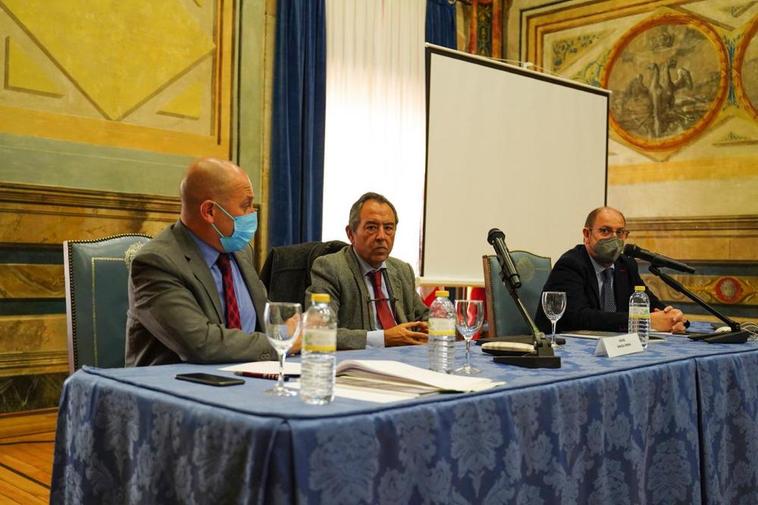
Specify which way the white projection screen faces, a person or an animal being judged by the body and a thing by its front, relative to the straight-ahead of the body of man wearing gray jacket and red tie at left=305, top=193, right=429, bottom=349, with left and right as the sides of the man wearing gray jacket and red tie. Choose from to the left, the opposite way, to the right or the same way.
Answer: the same way

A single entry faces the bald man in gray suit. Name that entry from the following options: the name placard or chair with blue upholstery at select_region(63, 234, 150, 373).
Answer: the chair with blue upholstery

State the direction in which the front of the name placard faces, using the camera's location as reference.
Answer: facing the viewer and to the right of the viewer

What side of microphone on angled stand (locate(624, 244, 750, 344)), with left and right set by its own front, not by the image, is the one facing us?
left

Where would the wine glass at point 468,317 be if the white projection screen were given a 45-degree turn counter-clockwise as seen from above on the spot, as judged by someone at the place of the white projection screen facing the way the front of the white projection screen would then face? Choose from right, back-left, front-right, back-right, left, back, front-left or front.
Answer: right

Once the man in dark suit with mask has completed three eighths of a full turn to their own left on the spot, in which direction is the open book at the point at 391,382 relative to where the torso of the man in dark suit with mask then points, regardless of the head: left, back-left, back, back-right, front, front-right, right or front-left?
back

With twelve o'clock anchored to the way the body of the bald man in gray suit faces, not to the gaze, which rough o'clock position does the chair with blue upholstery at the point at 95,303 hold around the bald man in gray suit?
The chair with blue upholstery is roughly at 6 o'clock from the bald man in gray suit.

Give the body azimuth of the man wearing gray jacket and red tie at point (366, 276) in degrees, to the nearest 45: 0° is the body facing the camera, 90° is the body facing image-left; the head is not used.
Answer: approximately 315°

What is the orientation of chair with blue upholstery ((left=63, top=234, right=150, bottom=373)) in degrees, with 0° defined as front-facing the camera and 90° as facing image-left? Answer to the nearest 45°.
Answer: approximately 315°

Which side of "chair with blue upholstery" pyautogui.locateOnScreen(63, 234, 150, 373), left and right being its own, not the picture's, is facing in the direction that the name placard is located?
front

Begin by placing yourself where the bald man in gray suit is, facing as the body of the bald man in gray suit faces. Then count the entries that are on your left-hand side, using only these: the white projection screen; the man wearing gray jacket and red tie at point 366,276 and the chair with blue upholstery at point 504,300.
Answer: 3

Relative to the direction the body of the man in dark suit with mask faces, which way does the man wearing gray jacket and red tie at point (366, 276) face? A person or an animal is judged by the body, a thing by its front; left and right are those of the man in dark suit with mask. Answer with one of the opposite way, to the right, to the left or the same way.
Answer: the same way

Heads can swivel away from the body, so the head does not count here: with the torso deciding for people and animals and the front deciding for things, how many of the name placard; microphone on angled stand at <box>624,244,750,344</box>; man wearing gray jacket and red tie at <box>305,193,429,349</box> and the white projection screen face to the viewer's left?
1

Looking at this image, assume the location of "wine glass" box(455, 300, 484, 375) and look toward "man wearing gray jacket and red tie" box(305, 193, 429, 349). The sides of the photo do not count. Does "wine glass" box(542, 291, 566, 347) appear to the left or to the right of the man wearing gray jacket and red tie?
right

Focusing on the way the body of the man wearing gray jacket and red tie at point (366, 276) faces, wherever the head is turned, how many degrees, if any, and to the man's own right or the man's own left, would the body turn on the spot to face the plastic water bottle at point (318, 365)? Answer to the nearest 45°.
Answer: approximately 45° to the man's own right

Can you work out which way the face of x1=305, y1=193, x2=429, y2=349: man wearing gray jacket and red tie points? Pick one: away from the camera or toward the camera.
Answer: toward the camera

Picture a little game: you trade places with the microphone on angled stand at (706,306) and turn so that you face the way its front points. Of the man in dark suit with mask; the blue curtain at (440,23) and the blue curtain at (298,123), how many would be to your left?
0

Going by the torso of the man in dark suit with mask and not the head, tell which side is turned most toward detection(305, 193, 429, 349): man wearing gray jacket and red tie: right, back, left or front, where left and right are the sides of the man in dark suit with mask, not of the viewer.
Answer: right

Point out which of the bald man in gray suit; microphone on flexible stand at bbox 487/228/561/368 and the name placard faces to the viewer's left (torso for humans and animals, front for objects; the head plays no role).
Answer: the microphone on flexible stand

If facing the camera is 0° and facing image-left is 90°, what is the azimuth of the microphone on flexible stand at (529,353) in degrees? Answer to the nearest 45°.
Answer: approximately 90°
